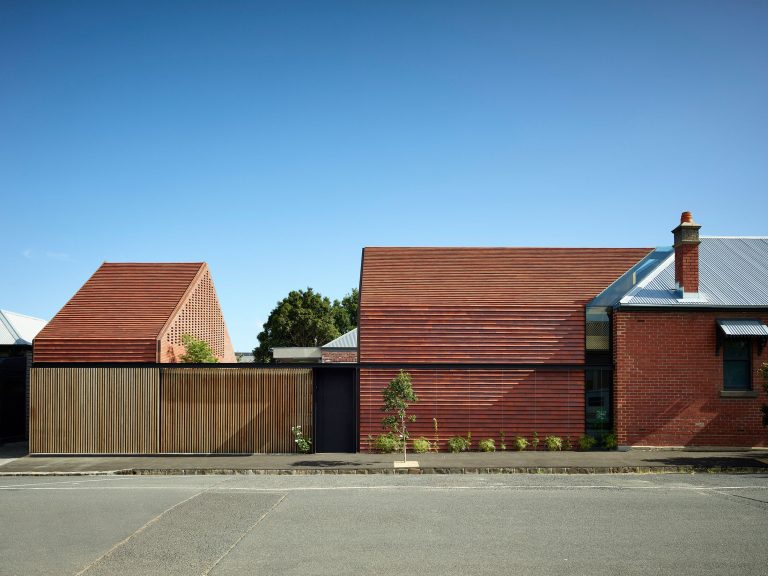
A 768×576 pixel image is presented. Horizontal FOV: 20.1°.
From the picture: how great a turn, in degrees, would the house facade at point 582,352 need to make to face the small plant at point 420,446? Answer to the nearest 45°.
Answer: approximately 90° to its right

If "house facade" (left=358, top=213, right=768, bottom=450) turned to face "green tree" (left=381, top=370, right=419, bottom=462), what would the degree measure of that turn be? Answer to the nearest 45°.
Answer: approximately 45° to its right

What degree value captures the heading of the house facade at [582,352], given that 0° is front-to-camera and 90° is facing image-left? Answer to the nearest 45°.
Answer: approximately 0°

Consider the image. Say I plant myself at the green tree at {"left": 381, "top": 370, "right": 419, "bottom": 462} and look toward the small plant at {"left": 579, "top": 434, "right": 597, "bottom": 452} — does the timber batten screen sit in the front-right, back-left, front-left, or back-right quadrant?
back-left

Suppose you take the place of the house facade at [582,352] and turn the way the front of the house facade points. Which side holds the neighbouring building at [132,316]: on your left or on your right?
on your right

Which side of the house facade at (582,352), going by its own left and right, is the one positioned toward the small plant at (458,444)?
right

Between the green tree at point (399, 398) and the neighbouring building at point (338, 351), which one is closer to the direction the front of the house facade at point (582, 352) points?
the green tree
